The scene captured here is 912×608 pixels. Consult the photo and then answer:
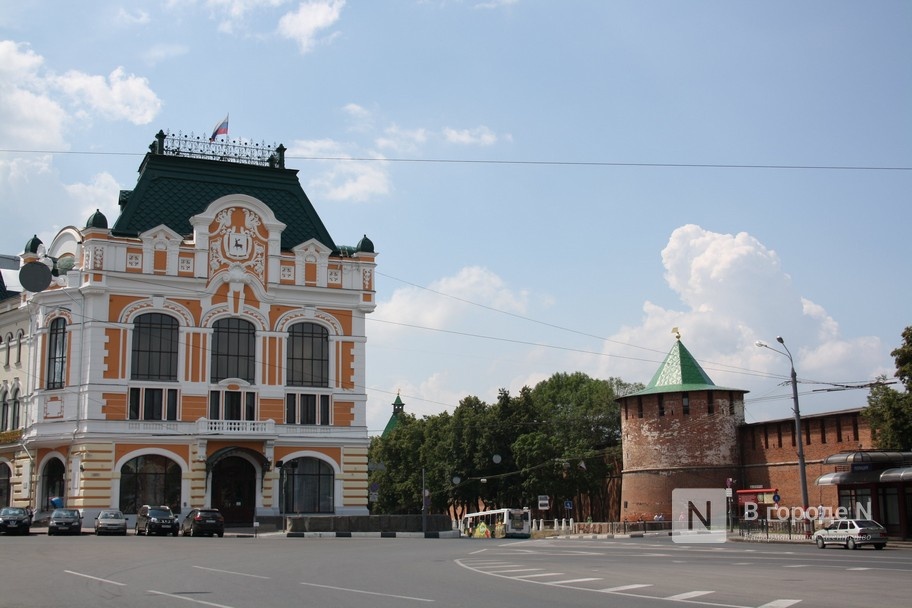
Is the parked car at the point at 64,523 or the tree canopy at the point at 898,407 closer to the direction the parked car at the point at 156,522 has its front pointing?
the tree canopy

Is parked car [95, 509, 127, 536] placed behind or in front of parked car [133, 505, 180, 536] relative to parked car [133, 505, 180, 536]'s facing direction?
behind

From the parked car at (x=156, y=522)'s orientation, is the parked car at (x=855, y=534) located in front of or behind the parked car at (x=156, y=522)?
in front
